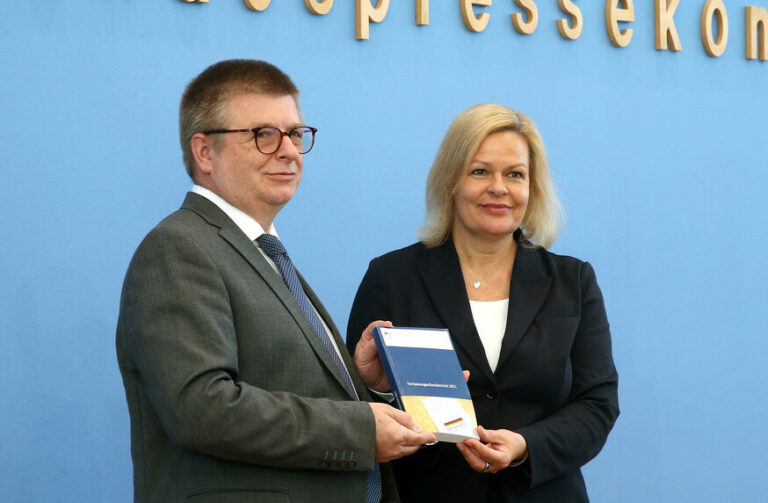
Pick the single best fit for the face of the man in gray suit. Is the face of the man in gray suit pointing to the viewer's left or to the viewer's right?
to the viewer's right

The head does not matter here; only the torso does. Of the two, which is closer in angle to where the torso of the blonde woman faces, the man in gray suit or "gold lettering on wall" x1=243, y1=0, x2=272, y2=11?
the man in gray suit

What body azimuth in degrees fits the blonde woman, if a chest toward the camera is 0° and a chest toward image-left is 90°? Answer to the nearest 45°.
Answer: approximately 0°

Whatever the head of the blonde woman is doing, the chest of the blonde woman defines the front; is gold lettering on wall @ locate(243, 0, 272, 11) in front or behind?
behind

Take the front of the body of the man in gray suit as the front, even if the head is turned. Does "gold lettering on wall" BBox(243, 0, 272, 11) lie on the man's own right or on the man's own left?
on the man's own left

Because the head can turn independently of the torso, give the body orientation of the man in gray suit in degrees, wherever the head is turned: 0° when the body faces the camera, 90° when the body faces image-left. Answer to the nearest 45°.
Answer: approximately 315°

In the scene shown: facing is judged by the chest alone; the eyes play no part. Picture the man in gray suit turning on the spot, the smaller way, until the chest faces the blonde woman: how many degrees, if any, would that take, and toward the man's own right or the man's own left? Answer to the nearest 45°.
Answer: approximately 90° to the man's own left
